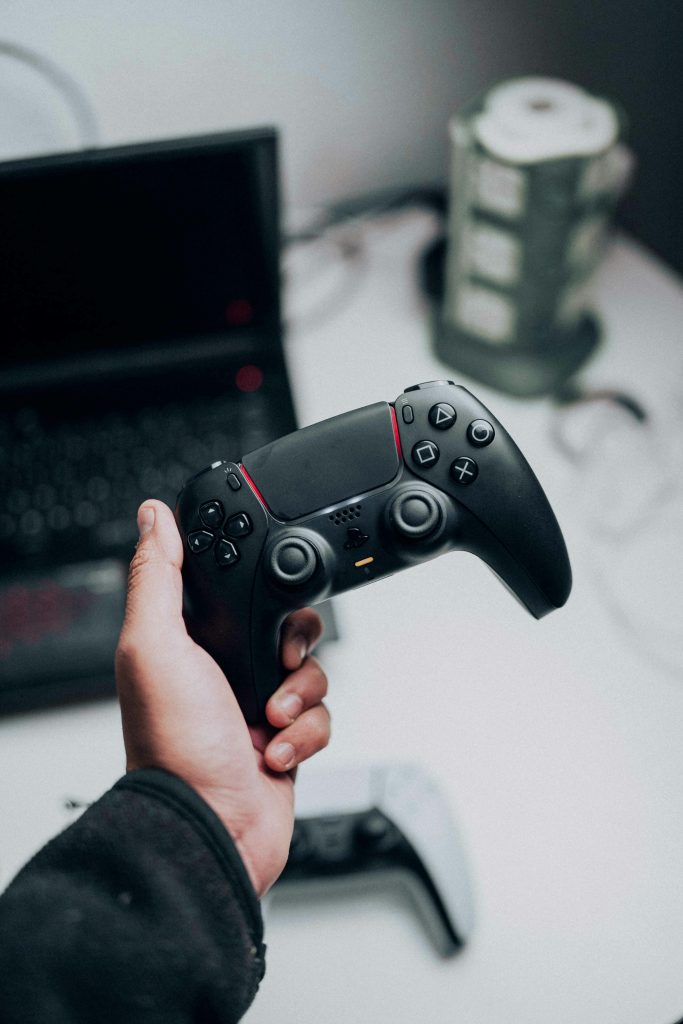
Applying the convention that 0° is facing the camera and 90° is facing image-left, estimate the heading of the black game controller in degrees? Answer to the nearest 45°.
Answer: approximately 0°

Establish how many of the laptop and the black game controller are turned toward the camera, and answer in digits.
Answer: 2

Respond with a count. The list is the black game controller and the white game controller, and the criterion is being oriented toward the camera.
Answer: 2
